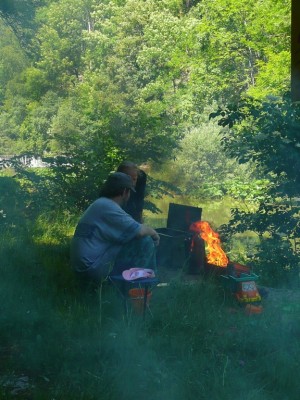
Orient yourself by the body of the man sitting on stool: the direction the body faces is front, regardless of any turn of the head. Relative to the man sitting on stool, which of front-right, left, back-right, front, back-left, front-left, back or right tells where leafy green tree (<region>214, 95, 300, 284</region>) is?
front

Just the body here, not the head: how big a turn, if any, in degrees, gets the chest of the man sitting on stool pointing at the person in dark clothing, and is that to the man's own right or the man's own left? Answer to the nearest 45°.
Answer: approximately 45° to the man's own left

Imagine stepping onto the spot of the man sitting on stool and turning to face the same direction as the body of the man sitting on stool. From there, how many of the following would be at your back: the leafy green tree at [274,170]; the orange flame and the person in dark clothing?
0

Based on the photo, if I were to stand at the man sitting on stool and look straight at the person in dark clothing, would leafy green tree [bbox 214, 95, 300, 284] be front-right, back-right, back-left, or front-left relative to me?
front-right

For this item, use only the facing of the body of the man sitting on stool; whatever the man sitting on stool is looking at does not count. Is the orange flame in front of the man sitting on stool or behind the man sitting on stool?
in front

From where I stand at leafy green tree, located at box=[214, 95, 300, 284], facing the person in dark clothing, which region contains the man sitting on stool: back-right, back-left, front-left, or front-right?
front-left

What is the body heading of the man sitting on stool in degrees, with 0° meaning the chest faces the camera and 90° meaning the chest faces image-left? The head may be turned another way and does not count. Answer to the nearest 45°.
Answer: approximately 225°

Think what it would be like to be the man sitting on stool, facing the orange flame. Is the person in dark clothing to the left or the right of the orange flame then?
left
